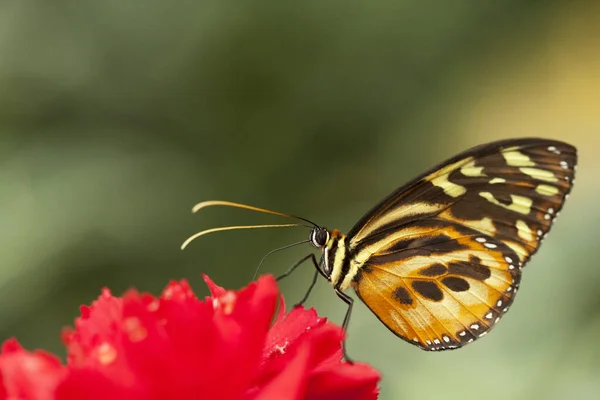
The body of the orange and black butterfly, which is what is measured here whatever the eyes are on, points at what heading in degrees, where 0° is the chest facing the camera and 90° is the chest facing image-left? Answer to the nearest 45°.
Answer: approximately 90°
